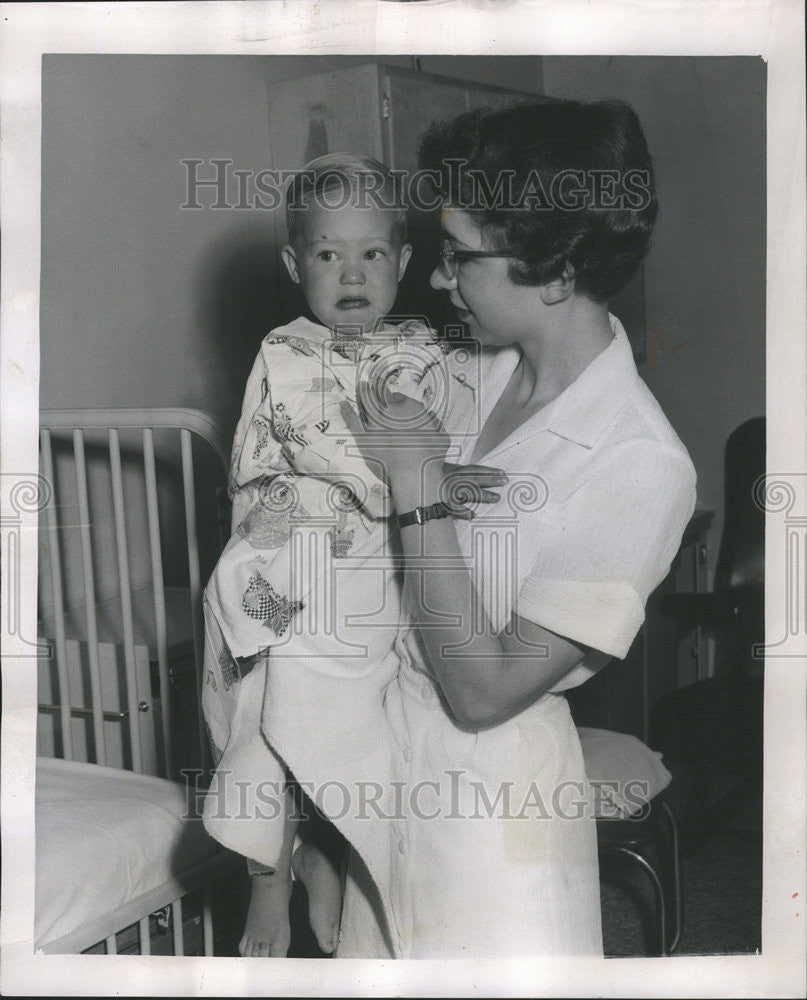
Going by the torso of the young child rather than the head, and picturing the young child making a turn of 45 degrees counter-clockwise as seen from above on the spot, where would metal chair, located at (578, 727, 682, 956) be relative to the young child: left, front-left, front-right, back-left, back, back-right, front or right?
left

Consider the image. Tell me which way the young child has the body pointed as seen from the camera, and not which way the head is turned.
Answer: toward the camera

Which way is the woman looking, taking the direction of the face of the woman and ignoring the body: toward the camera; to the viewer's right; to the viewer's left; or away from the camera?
to the viewer's left

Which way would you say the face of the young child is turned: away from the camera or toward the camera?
toward the camera
